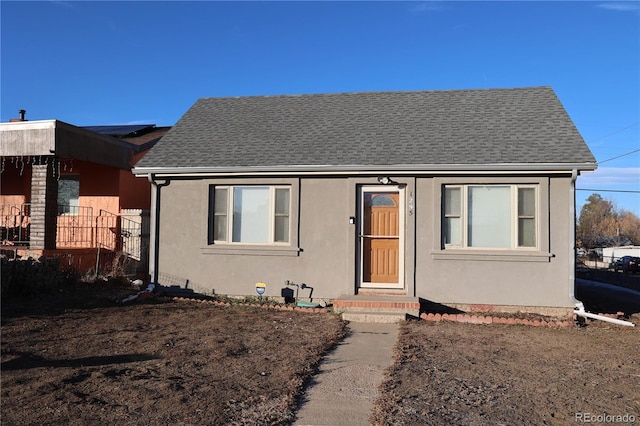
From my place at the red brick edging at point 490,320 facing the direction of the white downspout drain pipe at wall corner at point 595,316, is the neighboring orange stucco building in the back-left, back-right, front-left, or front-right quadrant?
back-left

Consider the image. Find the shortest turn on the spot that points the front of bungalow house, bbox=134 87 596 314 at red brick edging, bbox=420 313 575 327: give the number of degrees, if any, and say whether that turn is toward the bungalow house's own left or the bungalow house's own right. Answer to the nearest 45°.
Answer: approximately 45° to the bungalow house's own left

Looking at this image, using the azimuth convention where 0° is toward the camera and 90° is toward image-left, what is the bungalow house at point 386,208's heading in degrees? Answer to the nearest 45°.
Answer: approximately 0°

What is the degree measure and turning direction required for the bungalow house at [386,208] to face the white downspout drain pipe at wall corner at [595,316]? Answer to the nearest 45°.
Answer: approximately 90° to its left

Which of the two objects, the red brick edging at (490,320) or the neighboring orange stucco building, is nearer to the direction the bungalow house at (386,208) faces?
the red brick edging

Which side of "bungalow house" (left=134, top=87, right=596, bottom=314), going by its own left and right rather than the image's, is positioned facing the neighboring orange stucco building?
right

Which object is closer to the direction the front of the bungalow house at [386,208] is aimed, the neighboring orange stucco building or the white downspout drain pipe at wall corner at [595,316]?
the white downspout drain pipe at wall corner
